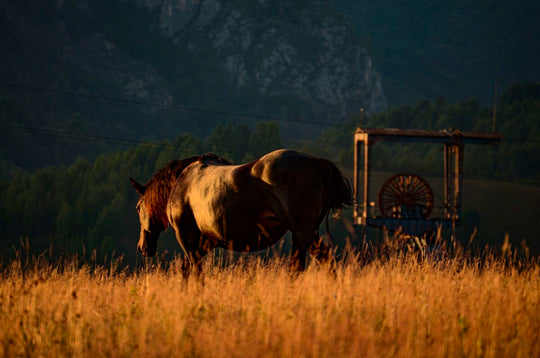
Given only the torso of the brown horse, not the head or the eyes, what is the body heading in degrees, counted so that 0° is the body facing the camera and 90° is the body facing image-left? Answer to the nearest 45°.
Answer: approximately 90°
